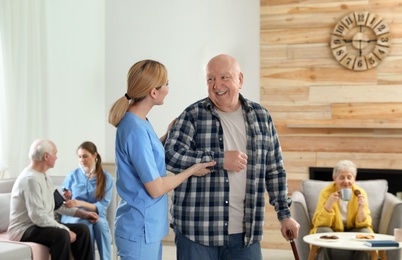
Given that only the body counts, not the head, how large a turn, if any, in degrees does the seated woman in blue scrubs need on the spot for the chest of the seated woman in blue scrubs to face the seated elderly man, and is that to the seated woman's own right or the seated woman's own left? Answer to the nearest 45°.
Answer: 0° — they already face them

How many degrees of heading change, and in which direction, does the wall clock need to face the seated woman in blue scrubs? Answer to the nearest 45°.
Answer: approximately 45° to its right

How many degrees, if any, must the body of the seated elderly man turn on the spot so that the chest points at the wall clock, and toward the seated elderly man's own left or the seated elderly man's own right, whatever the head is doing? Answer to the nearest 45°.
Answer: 0° — they already face it

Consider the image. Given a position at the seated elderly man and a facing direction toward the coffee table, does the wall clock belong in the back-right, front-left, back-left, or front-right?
front-left

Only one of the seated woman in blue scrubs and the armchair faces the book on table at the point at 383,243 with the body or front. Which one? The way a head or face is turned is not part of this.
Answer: the armchair

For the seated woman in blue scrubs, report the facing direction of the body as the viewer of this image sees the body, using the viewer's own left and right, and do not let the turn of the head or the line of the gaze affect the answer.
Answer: facing the viewer and to the left of the viewer

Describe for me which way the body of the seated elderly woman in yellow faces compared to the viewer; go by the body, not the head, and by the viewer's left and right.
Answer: facing the viewer

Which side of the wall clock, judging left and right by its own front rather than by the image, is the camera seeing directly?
front

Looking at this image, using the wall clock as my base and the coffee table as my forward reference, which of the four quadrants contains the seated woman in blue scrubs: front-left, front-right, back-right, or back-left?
front-right

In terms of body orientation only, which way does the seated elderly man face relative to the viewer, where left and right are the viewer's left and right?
facing to the right of the viewer

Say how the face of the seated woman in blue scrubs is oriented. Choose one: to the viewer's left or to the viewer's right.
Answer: to the viewer's left

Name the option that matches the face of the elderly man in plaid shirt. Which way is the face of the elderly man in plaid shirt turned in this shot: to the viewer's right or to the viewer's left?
to the viewer's left
